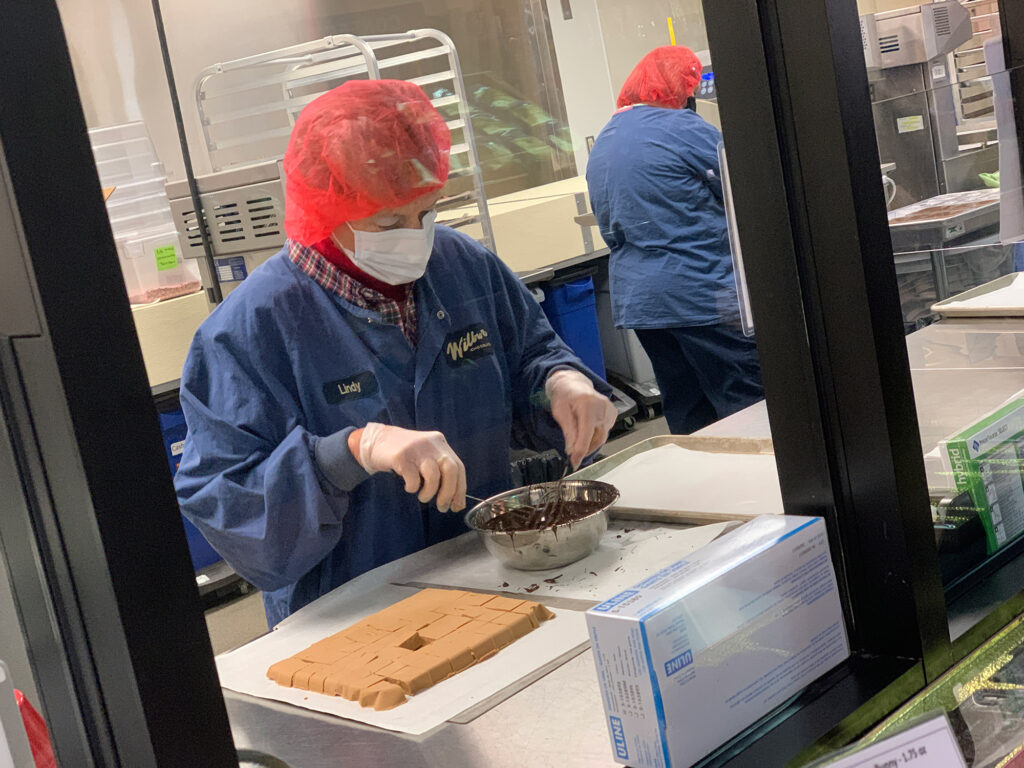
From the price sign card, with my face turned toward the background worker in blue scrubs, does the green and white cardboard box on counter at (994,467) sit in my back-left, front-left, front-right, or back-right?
front-right

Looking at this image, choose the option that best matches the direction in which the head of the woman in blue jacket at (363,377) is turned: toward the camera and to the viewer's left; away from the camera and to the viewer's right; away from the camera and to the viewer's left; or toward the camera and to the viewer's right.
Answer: toward the camera and to the viewer's right

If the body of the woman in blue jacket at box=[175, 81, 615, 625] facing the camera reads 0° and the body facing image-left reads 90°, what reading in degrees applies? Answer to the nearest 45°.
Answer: approximately 315°

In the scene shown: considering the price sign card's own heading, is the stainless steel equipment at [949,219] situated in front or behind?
behind

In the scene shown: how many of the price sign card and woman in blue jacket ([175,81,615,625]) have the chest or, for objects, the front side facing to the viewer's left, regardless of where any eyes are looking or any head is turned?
0

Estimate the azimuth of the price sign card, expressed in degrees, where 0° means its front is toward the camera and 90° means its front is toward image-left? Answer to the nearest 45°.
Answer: approximately 0°

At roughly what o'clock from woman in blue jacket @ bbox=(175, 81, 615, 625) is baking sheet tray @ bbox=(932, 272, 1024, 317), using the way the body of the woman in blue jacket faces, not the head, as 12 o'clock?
The baking sheet tray is roughly at 10 o'clock from the woman in blue jacket.

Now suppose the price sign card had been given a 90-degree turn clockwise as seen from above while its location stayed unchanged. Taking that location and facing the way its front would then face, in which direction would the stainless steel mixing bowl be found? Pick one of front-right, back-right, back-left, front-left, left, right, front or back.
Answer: front-right
